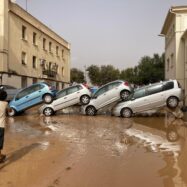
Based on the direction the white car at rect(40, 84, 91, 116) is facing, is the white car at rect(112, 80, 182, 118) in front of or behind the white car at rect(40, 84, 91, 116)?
behind

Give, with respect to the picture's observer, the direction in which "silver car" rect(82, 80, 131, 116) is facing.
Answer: facing to the left of the viewer

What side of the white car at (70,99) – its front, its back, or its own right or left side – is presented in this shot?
left

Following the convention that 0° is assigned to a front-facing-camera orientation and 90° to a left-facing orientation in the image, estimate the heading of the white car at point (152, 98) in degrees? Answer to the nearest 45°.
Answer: approximately 90°
